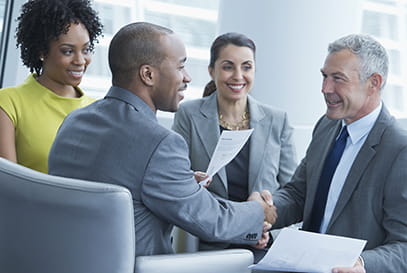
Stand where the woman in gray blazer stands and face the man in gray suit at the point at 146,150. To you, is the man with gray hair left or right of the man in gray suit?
left

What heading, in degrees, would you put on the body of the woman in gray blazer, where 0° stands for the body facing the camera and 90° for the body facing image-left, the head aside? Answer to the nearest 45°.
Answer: approximately 0°

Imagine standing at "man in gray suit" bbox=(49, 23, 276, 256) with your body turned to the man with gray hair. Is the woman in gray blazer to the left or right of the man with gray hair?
left

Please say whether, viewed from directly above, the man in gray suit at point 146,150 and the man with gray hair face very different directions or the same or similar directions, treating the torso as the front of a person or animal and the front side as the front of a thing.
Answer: very different directions

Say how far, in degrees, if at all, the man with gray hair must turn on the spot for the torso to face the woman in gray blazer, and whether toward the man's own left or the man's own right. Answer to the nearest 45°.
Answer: approximately 90° to the man's own right

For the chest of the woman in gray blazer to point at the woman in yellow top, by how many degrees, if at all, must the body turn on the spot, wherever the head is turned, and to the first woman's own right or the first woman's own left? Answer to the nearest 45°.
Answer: approximately 45° to the first woman's own right

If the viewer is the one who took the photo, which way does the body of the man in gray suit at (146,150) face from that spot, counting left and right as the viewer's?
facing away from the viewer and to the right of the viewer

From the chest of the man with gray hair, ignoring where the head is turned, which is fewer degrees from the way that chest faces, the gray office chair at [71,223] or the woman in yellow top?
the gray office chair

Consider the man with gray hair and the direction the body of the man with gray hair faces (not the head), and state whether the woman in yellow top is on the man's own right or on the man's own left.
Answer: on the man's own right

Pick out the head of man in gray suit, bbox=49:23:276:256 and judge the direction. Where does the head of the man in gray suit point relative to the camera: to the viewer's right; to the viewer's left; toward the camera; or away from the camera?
to the viewer's right

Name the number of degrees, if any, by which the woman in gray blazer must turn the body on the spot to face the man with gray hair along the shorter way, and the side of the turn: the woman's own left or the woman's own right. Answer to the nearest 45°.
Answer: approximately 45° to the woman's own left

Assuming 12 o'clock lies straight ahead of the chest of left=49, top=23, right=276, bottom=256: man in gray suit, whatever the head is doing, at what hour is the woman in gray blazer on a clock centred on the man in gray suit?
The woman in gray blazer is roughly at 11 o'clock from the man in gray suit.

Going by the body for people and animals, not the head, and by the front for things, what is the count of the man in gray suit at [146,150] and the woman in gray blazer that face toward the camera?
1
